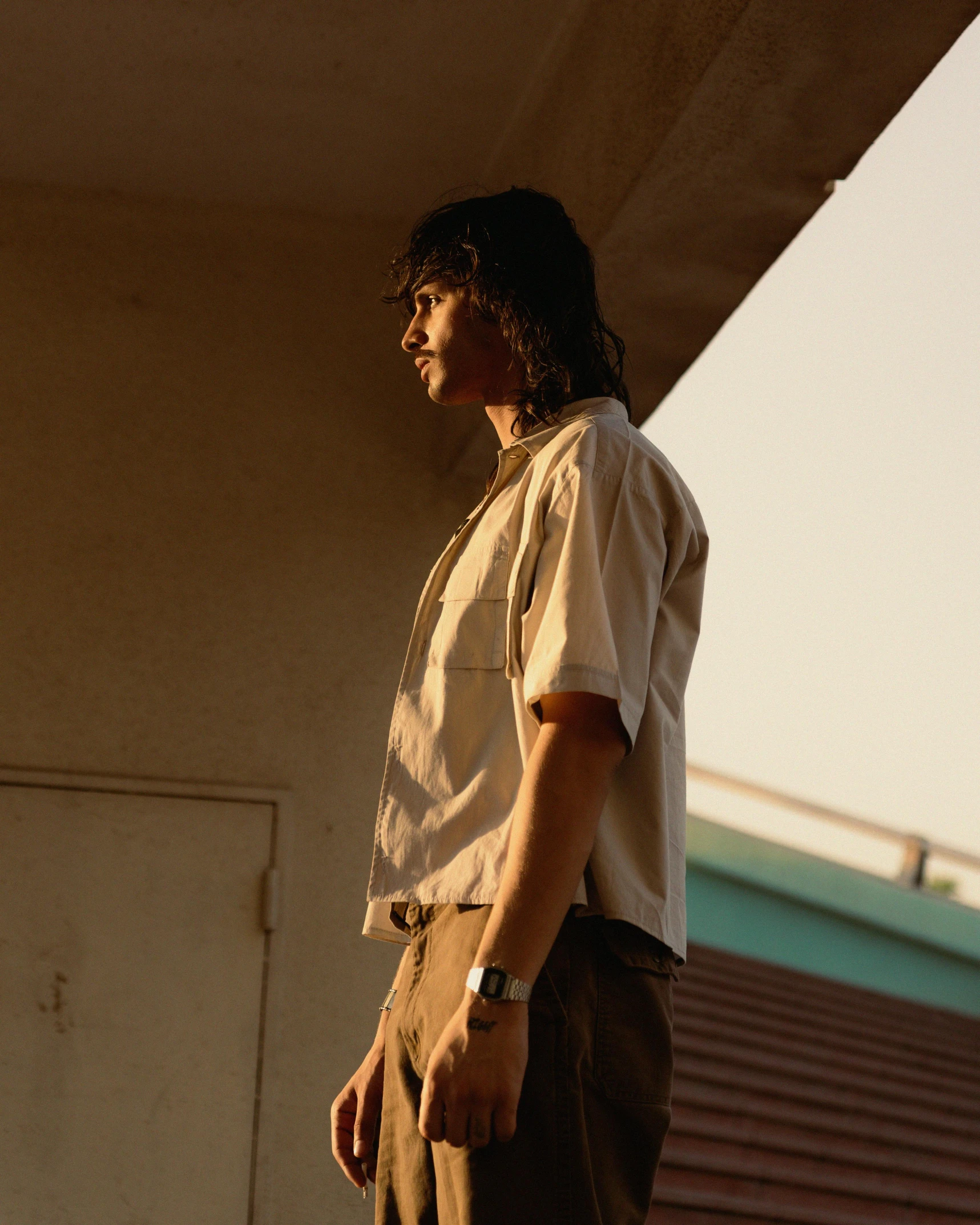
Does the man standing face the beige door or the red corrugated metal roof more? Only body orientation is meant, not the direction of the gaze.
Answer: the beige door

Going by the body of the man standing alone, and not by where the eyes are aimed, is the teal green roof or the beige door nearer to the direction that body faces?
the beige door

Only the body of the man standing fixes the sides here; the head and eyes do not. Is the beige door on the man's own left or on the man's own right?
on the man's own right

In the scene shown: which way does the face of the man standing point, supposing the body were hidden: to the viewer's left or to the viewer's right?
to the viewer's left

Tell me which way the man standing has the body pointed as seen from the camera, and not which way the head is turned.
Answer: to the viewer's left

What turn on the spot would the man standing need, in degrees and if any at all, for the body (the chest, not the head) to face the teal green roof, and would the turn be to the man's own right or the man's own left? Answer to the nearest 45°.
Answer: approximately 90° to the man's own right
